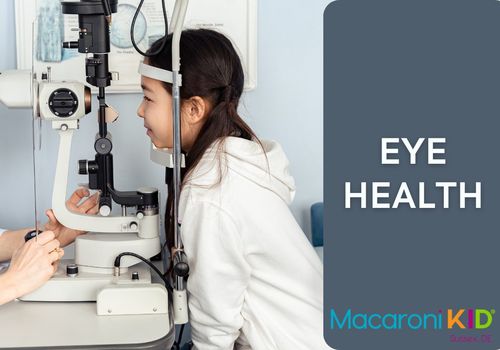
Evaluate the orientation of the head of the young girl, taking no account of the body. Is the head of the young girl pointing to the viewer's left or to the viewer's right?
to the viewer's left

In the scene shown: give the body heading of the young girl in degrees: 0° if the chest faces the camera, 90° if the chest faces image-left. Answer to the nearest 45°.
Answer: approximately 90°

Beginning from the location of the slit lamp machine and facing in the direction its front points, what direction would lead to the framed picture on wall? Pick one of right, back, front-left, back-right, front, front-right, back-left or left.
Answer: left

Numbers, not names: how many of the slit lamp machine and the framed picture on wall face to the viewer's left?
0

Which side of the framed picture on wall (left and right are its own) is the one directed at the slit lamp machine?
front

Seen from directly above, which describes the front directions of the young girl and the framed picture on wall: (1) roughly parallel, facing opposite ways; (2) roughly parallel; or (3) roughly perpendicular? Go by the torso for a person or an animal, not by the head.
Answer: roughly perpendicular

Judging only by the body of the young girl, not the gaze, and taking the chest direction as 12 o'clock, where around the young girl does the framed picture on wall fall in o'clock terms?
The framed picture on wall is roughly at 2 o'clock from the young girl.

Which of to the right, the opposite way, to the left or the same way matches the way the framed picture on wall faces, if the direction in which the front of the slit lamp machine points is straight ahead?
to the right

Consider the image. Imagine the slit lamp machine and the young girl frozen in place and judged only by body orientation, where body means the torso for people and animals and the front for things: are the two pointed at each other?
yes

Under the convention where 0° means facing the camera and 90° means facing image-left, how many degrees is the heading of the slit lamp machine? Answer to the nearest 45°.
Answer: approximately 270°

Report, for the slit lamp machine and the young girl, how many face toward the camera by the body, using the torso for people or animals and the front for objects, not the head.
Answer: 0
